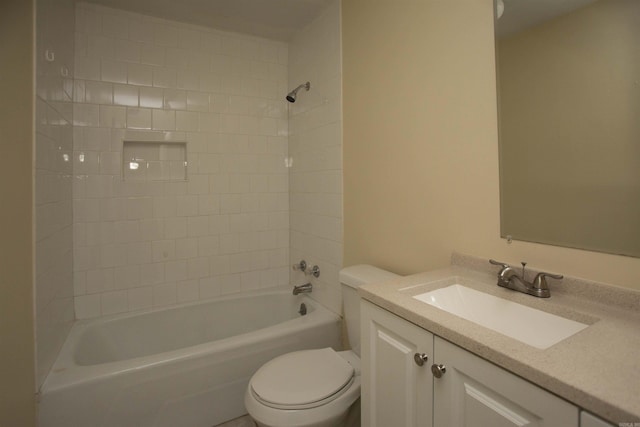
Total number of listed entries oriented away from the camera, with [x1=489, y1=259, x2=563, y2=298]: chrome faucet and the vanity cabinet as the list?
0

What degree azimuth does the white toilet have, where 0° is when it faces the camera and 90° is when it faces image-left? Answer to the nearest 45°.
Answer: approximately 45°

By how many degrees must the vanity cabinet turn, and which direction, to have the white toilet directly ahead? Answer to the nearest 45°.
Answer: approximately 90° to its right
